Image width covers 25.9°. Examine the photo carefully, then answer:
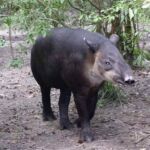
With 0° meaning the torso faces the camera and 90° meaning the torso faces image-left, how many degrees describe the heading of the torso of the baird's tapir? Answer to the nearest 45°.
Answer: approximately 315°
